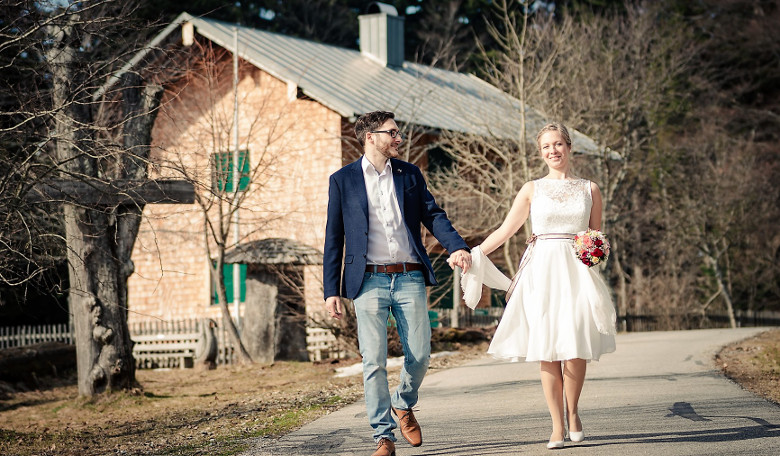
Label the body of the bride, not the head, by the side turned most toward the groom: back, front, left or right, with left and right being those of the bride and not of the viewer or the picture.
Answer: right

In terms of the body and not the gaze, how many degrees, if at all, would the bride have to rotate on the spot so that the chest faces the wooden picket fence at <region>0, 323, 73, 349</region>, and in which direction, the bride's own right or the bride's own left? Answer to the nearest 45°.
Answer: approximately 135° to the bride's own right

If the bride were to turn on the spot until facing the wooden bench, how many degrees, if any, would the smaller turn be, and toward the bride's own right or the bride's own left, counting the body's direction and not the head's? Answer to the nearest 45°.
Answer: approximately 135° to the bride's own right

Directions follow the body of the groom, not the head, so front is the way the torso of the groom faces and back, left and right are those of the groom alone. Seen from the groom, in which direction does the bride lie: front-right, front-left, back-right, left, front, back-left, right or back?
left

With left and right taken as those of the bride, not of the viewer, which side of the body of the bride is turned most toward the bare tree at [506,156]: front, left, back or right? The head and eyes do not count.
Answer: back

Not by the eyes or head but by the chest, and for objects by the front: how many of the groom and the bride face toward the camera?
2

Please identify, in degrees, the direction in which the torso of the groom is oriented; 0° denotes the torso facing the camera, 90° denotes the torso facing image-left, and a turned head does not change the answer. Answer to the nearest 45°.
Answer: approximately 0°
